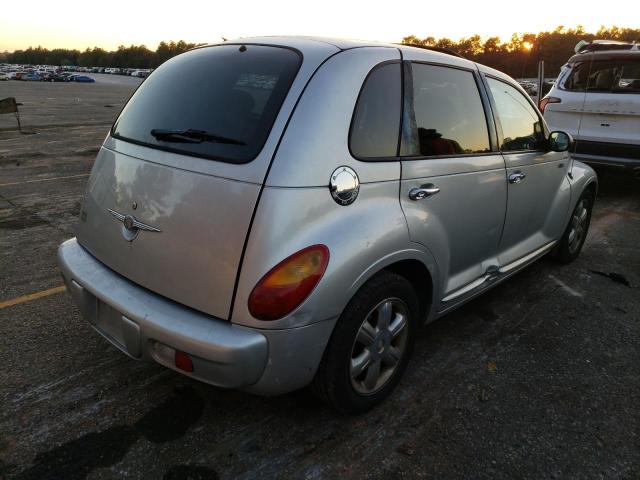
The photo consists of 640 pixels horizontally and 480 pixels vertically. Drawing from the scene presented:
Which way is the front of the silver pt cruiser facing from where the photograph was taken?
facing away from the viewer and to the right of the viewer

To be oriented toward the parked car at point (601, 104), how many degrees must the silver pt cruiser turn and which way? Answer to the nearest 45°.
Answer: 0° — it already faces it
